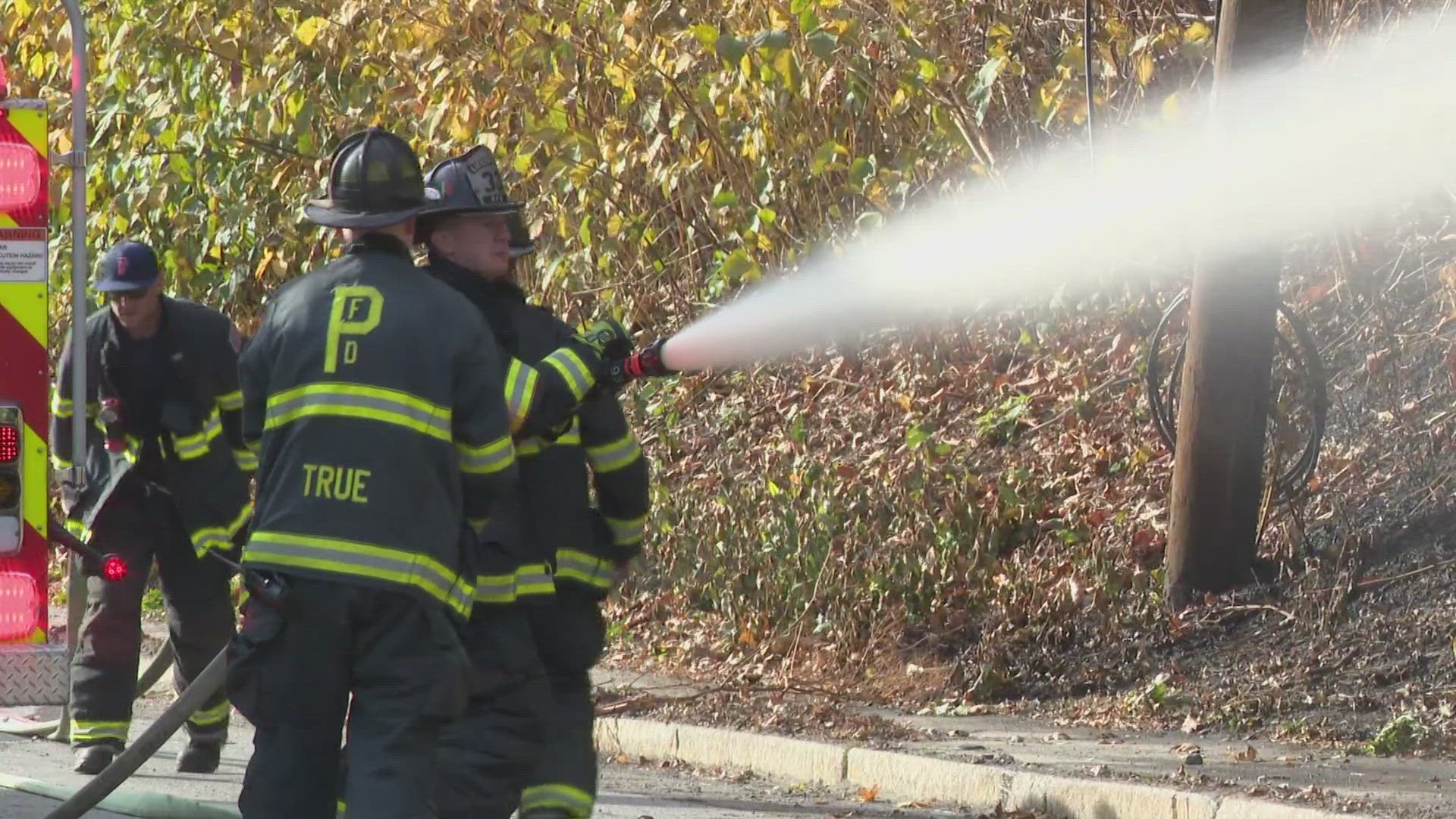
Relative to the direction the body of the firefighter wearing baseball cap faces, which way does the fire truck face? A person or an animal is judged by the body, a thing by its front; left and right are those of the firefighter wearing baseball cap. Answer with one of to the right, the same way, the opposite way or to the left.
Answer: the opposite way

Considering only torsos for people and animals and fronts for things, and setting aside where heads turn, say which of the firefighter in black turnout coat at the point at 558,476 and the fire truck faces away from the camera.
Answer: the fire truck

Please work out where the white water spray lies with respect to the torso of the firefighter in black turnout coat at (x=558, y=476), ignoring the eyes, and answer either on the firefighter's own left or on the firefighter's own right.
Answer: on the firefighter's own left

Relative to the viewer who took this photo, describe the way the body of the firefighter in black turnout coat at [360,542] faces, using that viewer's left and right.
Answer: facing away from the viewer and to the right of the viewer

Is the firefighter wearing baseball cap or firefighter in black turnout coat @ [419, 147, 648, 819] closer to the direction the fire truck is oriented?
the firefighter wearing baseball cap

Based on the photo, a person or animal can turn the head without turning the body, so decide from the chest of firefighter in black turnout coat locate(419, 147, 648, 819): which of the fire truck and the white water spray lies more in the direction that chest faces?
the white water spray

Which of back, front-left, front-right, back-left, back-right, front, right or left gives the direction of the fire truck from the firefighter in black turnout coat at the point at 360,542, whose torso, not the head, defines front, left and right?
left

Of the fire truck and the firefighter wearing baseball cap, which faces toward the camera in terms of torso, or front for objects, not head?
the firefighter wearing baseball cap

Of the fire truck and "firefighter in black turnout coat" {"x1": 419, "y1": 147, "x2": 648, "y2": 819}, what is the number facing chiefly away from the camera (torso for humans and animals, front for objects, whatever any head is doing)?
1

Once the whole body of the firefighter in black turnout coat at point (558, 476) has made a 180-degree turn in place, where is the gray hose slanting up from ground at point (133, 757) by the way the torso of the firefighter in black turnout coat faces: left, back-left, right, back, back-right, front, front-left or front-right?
front

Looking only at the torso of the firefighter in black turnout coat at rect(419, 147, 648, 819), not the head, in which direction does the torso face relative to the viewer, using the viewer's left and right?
facing the viewer and to the right of the viewer

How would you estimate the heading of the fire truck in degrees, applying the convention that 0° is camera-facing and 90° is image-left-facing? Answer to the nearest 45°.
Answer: approximately 180°

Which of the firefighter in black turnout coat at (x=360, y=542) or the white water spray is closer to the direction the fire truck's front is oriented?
the white water spray
